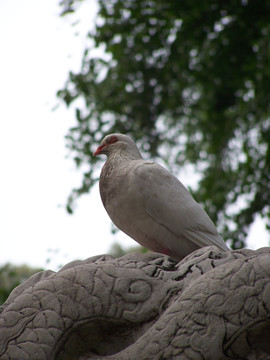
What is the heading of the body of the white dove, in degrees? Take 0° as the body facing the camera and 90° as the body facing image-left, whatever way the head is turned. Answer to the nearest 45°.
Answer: approximately 90°
